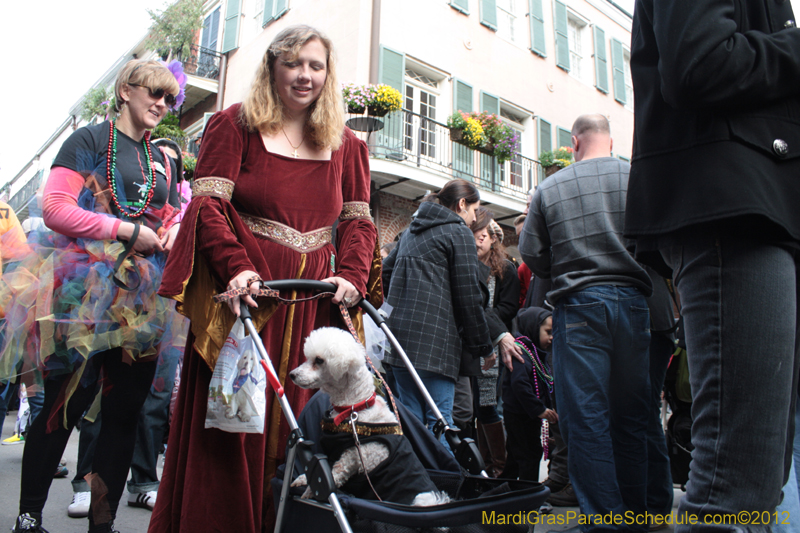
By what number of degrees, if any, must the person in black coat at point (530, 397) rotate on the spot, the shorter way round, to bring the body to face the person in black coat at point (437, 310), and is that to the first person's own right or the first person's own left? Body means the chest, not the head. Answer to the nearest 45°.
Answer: approximately 135° to the first person's own right

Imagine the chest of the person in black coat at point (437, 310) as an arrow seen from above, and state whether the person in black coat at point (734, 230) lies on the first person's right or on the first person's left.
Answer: on the first person's right

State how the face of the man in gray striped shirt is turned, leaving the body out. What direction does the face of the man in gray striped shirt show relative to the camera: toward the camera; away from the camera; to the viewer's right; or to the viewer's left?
away from the camera

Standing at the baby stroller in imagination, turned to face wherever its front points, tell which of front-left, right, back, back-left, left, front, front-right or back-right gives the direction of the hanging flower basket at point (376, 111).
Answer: back-left
